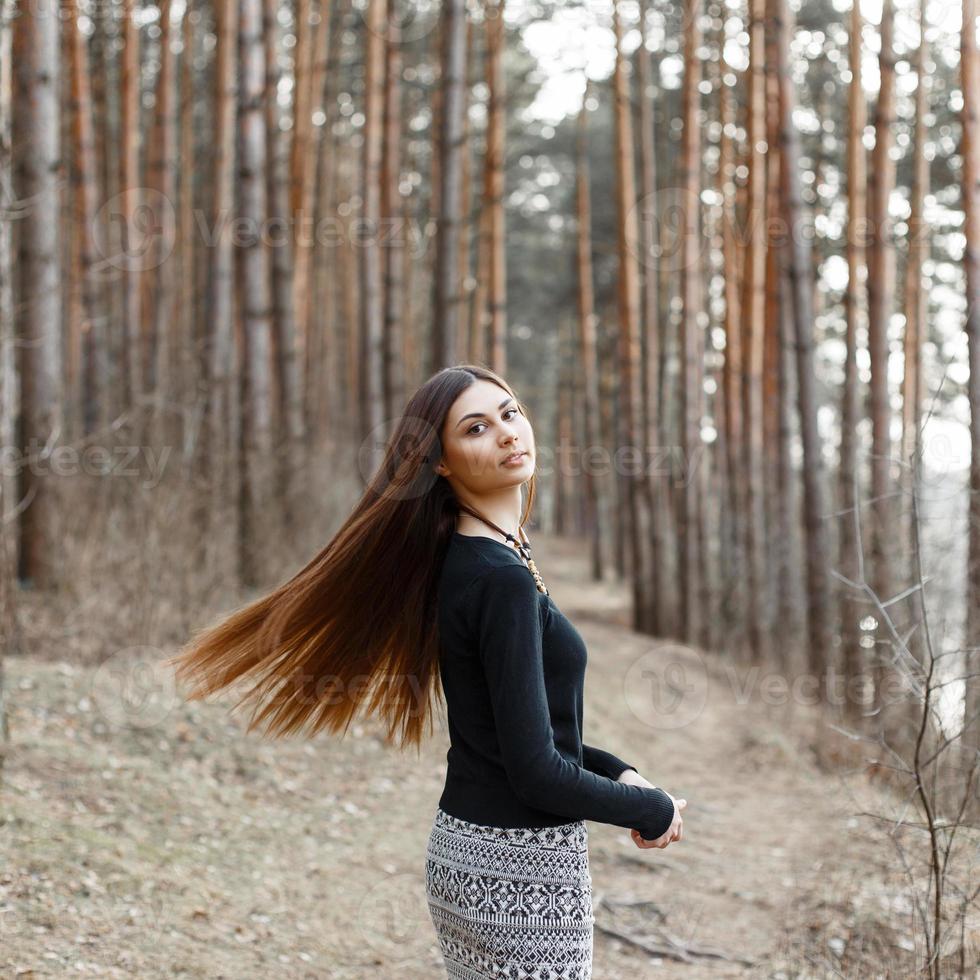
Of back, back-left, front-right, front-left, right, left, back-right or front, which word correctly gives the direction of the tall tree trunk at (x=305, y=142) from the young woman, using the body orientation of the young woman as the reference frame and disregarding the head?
left

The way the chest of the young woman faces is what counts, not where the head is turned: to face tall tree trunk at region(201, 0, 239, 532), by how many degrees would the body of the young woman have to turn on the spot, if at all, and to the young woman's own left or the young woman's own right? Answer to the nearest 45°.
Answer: approximately 90° to the young woman's own left

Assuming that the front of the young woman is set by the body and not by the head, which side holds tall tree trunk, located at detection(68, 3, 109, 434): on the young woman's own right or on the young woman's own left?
on the young woman's own left

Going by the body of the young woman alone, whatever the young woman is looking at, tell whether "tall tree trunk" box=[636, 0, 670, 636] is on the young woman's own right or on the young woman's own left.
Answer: on the young woman's own left

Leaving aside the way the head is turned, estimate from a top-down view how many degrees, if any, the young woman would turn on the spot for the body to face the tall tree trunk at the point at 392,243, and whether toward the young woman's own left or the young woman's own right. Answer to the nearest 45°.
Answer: approximately 90° to the young woman's own left

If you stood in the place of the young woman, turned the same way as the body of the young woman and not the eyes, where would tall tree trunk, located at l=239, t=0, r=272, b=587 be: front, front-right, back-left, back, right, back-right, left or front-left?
left

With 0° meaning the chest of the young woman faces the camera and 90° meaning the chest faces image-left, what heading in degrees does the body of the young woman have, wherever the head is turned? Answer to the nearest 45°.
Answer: approximately 270°

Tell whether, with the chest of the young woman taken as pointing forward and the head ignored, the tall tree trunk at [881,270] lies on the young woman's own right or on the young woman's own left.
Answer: on the young woman's own left

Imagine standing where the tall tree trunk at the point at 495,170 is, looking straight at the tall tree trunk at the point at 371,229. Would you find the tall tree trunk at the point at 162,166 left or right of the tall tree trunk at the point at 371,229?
right
